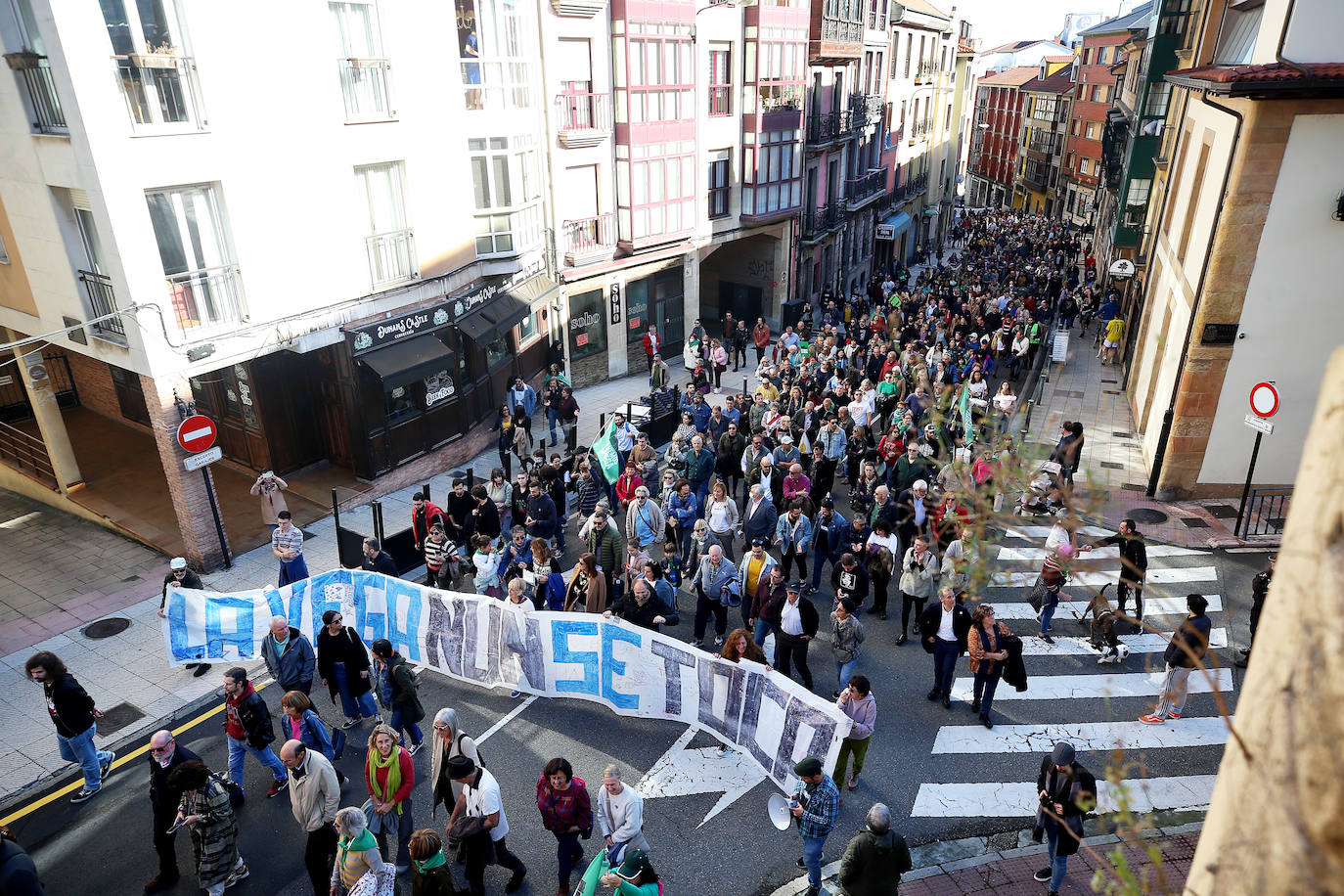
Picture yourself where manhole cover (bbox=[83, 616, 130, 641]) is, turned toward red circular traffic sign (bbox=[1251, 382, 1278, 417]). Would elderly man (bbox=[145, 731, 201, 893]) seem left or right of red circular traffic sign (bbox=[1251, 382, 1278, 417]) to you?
right

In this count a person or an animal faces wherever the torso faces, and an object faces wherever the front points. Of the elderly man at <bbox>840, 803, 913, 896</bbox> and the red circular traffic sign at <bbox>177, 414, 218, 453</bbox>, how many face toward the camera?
1

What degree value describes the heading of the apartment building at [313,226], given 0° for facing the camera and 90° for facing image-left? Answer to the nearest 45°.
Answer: approximately 315°

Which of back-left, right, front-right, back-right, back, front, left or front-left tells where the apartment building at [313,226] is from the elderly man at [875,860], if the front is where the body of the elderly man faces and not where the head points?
front-left

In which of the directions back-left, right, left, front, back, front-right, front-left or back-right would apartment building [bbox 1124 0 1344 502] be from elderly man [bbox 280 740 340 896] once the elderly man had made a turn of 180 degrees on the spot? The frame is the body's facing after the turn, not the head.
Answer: front-right

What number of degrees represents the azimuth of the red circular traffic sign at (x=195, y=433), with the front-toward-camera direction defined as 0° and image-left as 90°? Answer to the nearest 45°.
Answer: approximately 0°

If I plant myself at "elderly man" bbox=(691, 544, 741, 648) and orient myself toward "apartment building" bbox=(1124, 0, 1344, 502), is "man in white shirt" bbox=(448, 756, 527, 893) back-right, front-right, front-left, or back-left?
back-right

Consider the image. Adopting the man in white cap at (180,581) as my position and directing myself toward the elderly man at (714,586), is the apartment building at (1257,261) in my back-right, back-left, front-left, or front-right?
front-left

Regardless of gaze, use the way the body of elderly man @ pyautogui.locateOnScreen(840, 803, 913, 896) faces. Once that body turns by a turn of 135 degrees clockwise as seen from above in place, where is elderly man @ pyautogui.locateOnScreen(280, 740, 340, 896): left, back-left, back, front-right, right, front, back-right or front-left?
back-right

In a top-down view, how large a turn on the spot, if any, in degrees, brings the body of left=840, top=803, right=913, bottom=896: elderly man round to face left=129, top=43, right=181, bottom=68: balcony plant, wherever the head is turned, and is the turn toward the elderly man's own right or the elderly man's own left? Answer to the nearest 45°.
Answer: approximately 45° to the elderly man's own left

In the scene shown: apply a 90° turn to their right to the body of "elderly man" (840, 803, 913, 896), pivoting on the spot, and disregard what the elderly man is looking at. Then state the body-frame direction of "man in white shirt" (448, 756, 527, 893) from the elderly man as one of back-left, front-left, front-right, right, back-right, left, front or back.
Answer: back

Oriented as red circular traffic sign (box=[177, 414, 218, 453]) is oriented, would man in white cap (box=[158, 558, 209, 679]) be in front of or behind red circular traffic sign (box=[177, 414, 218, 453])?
in front

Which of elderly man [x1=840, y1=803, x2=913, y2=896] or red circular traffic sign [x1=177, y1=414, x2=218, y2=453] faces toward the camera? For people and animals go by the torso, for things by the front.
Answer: the red circular traffic sign

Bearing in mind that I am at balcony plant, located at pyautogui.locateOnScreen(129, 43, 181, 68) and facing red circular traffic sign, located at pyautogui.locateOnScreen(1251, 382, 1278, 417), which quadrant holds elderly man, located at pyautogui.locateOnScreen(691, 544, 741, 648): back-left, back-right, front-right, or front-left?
front-right

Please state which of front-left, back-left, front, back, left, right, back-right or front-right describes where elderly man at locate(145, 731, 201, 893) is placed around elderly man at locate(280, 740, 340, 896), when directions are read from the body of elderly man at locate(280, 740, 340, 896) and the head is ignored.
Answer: right

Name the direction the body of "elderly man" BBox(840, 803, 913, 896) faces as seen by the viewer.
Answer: away from the camera

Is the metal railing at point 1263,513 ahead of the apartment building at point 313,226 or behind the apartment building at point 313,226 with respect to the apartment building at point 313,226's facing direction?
ahead
